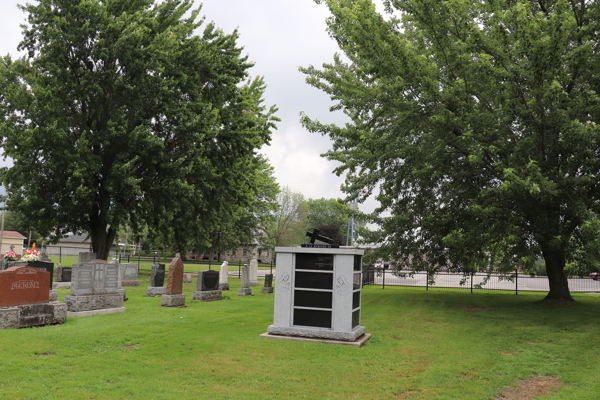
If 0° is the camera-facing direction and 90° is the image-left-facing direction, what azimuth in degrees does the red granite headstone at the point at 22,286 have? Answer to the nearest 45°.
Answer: approximately 0°

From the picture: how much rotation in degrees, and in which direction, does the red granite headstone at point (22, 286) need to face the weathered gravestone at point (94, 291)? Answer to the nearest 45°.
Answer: approximately 135° to its left

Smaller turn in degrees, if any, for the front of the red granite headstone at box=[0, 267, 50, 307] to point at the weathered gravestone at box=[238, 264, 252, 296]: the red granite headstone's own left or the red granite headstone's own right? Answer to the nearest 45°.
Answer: approximately 135° to the red granite headstone's own left

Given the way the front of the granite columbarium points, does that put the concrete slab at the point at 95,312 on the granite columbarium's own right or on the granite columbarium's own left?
on the granite columbarium's own right

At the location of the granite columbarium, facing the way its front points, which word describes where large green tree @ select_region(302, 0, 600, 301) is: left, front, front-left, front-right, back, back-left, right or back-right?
back-left
